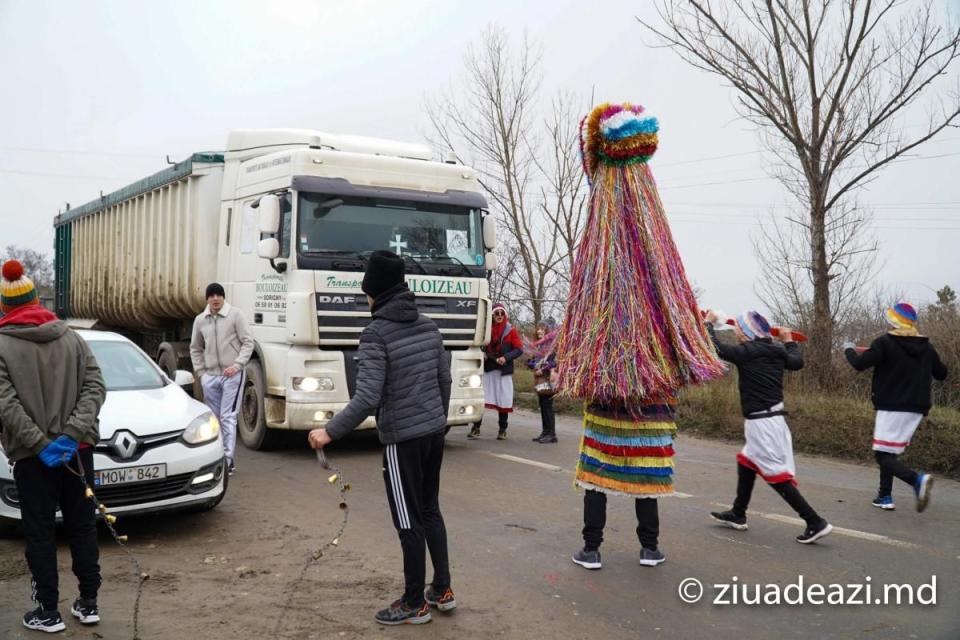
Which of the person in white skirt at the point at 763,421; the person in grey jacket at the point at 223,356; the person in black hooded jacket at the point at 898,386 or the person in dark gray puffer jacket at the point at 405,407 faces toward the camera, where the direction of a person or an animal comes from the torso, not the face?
the person in grey jacket

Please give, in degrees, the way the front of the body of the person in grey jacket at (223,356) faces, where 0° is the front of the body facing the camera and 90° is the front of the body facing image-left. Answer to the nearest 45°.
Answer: approximately 0°

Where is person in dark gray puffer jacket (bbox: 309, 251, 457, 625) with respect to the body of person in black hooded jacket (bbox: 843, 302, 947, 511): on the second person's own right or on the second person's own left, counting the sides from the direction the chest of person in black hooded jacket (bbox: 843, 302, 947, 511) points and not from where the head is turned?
on the second person's own left

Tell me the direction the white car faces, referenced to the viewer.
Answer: facing the viewer and to the right of the viewer

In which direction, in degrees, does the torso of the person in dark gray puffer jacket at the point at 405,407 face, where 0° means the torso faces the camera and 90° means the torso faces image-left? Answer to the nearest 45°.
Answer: approximately 135°

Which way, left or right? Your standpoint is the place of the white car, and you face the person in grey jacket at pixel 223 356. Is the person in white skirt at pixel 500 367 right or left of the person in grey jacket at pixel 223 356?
right

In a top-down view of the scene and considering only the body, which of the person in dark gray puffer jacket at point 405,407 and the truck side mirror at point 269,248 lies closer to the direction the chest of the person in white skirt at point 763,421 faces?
the truck side mirror

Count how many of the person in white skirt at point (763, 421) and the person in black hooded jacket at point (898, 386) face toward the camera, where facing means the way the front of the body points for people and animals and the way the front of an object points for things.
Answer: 0

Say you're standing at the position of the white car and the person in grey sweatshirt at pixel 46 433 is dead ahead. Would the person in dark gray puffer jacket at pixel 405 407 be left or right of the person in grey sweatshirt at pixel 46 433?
left
